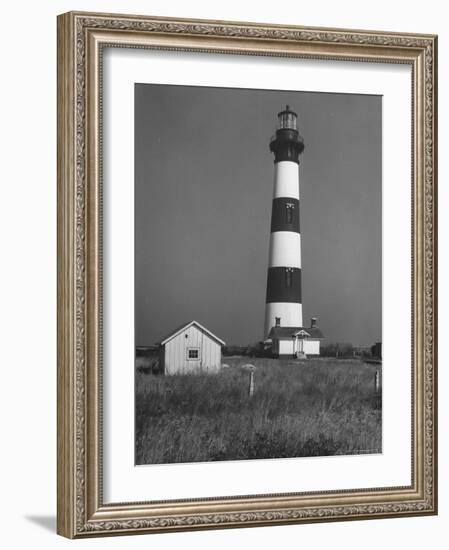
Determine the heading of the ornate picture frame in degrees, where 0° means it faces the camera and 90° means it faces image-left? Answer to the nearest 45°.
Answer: approximately 315°
